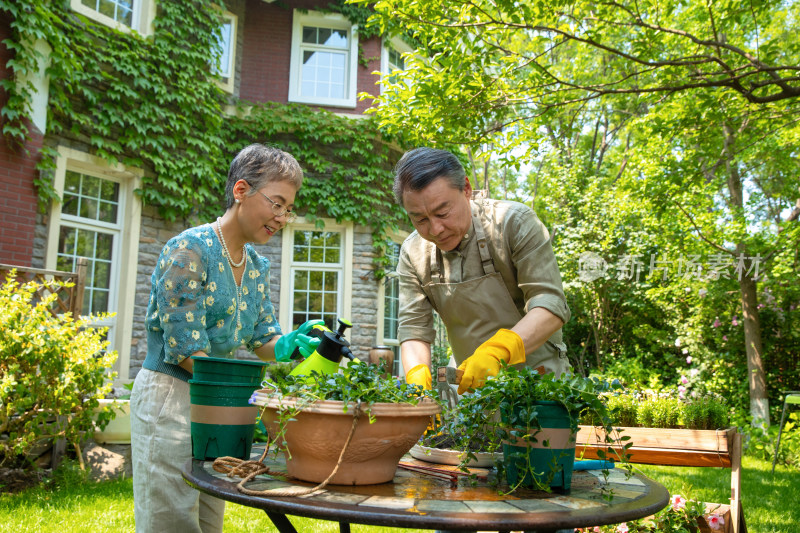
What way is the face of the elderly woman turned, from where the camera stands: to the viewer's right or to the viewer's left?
to the viewer's right

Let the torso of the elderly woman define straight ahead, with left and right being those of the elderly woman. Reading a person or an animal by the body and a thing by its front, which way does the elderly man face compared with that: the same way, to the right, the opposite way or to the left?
to the right

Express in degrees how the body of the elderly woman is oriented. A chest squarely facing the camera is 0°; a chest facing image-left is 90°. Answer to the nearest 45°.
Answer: approximately 315°

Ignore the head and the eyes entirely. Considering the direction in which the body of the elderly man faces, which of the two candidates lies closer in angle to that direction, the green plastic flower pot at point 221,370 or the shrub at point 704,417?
the green plastic flower pot

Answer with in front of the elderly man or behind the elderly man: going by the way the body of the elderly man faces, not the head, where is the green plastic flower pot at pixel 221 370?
in front

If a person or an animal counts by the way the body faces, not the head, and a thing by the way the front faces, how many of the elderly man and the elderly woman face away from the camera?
0

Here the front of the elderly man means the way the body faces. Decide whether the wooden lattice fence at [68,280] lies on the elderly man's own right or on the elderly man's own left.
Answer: on the elderly man's own right

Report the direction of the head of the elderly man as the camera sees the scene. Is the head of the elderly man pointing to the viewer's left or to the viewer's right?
to the viewer's left

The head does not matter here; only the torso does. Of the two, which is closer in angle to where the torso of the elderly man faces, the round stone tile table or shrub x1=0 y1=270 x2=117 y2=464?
the round stone tile table

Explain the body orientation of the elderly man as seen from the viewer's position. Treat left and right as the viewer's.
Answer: facing the viewer and to the left of the viewer

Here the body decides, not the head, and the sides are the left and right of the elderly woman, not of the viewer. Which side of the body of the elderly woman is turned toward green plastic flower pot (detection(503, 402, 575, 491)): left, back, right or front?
front

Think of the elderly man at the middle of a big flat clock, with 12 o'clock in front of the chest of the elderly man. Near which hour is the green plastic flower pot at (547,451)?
The green plastic flower pot is roughly at 10 o'clock from the elderly man.

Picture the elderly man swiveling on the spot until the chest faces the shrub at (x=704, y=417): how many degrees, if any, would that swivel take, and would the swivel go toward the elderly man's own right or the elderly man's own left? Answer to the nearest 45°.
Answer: approximately 180°
